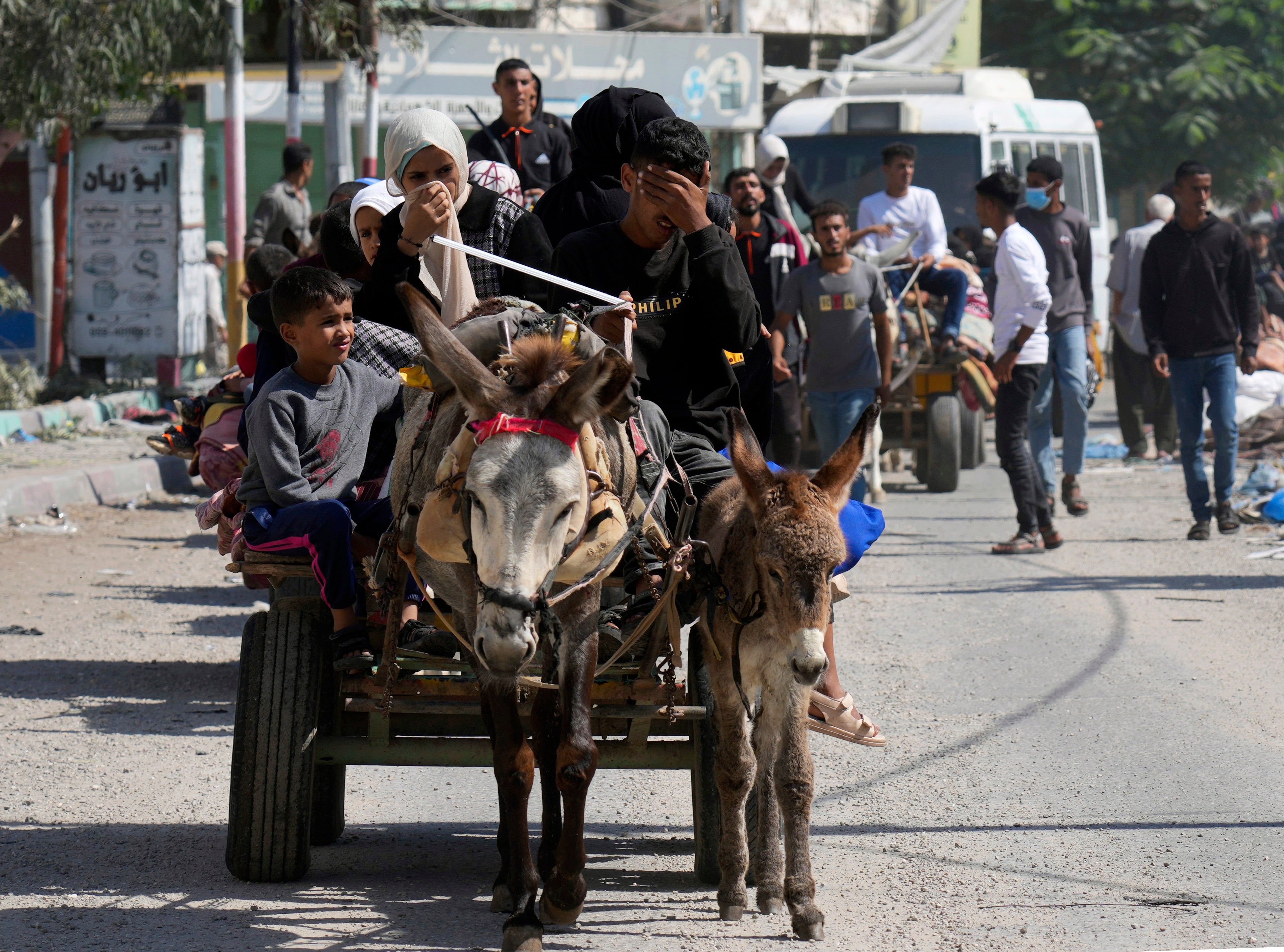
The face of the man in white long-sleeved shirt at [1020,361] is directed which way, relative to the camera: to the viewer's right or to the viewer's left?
to the viewer's left

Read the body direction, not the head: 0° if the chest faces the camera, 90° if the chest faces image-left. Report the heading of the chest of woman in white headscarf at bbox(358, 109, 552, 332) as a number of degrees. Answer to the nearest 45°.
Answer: approximately 0°

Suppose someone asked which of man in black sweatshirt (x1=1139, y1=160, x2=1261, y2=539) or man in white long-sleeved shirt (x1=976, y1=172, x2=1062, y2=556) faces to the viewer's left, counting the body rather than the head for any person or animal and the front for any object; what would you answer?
the man in white long-sleeved shirt

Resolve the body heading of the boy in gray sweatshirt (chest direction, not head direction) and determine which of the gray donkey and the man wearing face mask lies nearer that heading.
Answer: the gray donkey

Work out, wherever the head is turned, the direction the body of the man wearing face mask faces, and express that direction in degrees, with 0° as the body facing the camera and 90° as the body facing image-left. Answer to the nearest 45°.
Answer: approximately 0°

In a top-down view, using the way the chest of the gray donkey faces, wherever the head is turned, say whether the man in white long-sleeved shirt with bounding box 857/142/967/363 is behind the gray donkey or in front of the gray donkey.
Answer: behind

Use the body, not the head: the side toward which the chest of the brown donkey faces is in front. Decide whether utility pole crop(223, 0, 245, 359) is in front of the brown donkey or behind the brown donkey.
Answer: behind

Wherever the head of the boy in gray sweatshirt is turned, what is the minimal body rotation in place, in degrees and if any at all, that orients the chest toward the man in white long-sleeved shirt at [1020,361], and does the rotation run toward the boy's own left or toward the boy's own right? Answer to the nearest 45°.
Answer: approximately 90° to the boy's own left

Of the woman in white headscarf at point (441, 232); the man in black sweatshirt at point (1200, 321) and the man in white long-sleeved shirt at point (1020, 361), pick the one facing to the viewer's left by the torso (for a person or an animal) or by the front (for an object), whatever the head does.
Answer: the man in white long-sleeved shirt

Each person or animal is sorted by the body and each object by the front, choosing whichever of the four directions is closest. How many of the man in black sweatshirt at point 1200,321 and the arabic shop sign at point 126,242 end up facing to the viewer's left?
0

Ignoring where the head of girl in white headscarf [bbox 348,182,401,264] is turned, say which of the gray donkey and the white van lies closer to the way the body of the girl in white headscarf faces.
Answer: the gray donkey
